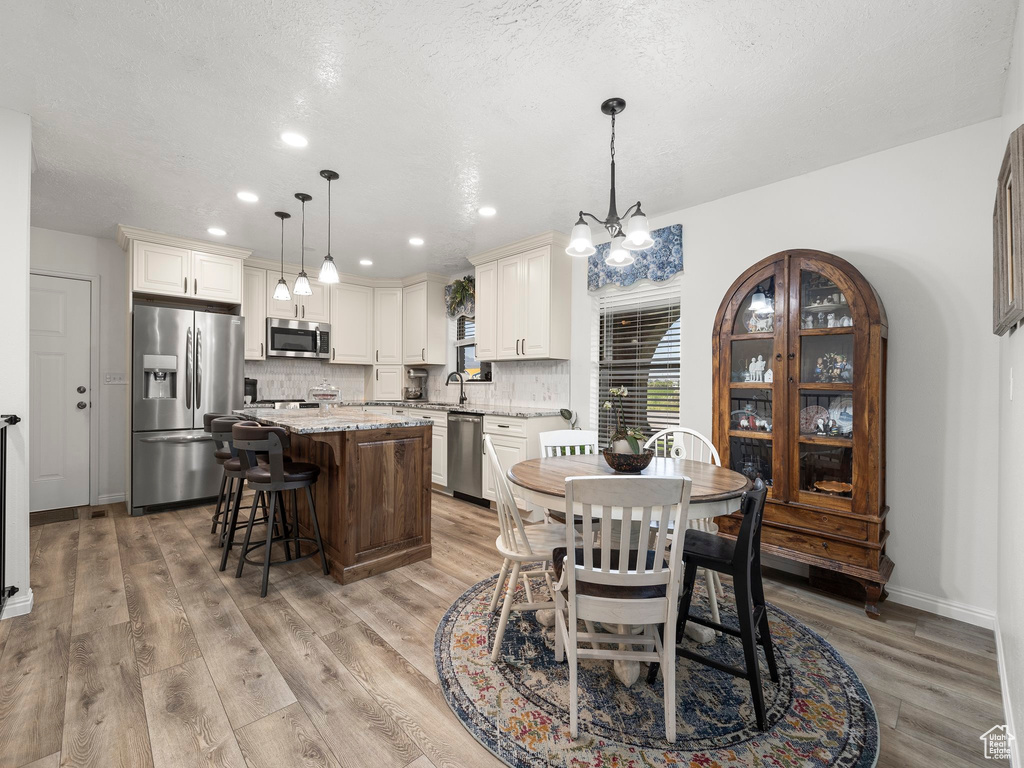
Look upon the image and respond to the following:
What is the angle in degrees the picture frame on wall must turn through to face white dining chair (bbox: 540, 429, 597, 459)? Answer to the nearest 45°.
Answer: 0° — it already faces it

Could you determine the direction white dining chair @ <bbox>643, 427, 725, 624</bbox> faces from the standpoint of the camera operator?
facing the viewer and to the left of the viewer

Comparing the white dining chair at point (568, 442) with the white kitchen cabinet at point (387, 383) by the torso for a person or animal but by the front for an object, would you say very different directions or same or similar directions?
same or similar directions

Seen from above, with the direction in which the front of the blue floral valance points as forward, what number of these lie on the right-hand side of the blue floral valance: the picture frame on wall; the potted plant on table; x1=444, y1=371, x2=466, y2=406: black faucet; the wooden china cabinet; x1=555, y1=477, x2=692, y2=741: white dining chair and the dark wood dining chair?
1

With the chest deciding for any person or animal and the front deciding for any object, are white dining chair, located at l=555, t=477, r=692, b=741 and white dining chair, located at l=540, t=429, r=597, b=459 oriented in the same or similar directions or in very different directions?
very different directions

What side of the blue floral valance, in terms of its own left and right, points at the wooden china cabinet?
left

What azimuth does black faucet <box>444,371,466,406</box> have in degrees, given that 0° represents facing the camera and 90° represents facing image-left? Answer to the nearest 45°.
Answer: approximately 45°

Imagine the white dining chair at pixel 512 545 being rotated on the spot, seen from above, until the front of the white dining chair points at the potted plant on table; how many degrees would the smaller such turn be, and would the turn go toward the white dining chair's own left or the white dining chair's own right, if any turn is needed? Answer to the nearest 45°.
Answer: approximately 45° to the white dining chair's own right

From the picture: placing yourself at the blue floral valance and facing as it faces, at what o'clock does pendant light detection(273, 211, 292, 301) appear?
The pendant light is roughly at 1 o'clock from the blue floral valance.

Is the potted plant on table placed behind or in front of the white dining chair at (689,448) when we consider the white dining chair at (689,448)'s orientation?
in front

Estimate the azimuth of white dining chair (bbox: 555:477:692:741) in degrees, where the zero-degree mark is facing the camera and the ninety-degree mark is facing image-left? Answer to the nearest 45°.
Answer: approximately 180°

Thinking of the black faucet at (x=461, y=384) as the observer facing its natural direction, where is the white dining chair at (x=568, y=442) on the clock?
The white dining chair is roughly at 10 o'clock from the black faucet.

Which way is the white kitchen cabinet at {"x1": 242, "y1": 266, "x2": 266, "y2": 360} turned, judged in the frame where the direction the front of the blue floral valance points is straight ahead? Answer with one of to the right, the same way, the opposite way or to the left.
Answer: to the left

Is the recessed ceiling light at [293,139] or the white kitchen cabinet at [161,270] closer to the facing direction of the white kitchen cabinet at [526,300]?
the recessed ceiling light

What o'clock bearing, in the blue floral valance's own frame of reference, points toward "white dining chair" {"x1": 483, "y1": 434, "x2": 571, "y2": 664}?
The white dining chair is roughly at 11 o'clock from the blue floral valance.

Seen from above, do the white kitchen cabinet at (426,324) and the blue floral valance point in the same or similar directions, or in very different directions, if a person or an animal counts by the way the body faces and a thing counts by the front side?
same or similar directions

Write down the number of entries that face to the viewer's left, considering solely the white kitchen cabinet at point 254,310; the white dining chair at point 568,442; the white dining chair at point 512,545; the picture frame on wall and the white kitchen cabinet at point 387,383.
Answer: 1

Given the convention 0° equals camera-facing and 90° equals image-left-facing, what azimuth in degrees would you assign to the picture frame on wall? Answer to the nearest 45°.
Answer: approximately 90°

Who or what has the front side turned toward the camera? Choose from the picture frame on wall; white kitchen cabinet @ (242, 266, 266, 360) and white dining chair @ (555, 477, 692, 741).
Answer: the white kitchen cabinet
